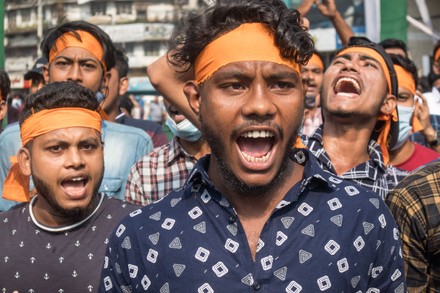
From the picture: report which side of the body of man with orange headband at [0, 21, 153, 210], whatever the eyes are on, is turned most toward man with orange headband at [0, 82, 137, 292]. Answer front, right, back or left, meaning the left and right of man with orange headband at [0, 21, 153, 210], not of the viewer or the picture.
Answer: front

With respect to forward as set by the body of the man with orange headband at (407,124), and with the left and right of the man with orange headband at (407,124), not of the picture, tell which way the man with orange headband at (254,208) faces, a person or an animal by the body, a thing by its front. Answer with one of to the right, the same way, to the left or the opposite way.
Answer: the same way

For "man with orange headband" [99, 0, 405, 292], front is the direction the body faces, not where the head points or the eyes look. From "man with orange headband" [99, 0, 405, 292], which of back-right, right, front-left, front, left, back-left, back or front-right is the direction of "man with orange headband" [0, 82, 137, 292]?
back-right

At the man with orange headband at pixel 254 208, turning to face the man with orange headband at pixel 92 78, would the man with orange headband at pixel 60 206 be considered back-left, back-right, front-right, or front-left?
front-left

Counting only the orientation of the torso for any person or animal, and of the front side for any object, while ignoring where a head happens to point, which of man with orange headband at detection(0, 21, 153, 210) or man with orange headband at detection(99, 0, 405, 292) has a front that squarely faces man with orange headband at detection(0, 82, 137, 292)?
man with orange headband at detection(0, 21, 153, 210)

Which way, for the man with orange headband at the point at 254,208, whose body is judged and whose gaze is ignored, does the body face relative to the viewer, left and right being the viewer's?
facing the viewer

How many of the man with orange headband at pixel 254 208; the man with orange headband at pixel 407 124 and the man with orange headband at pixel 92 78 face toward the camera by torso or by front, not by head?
3

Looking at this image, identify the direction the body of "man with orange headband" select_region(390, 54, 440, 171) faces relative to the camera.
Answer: toward the camera

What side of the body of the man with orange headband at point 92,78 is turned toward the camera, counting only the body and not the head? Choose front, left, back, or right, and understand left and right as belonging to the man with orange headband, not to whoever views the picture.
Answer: front

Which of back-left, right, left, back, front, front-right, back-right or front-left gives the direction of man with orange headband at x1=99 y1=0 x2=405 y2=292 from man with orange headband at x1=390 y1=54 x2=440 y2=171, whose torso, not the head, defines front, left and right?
front

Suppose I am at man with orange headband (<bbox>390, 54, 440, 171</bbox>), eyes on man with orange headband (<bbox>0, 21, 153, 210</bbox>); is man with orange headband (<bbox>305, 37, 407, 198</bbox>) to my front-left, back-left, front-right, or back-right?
front-left

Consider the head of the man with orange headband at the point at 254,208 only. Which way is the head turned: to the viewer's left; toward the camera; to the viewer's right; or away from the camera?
toward the camera

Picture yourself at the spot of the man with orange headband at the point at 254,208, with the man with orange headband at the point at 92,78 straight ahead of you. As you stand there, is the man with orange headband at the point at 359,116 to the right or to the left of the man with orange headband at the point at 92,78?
right

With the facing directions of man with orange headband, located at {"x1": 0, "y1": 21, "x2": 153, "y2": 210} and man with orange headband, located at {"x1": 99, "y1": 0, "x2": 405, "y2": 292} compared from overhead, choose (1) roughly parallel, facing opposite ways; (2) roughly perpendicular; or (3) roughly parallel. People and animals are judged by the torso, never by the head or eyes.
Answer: roughly parallel
